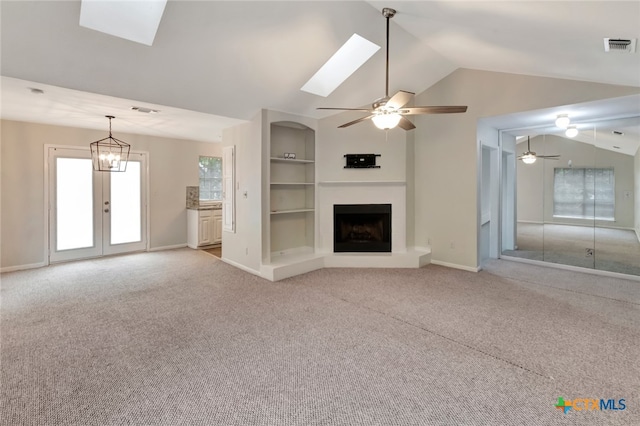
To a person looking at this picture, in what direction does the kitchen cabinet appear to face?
facing the viewer and to the right of the viewer

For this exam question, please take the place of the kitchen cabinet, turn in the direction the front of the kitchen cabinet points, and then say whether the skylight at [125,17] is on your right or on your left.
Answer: on your right

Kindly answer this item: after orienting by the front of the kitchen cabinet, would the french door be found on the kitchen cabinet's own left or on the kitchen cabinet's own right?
on the kitchen cabinet's own right

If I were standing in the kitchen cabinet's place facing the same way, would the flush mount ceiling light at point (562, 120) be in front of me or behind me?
in front

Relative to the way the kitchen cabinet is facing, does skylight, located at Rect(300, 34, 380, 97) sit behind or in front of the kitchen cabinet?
in front
